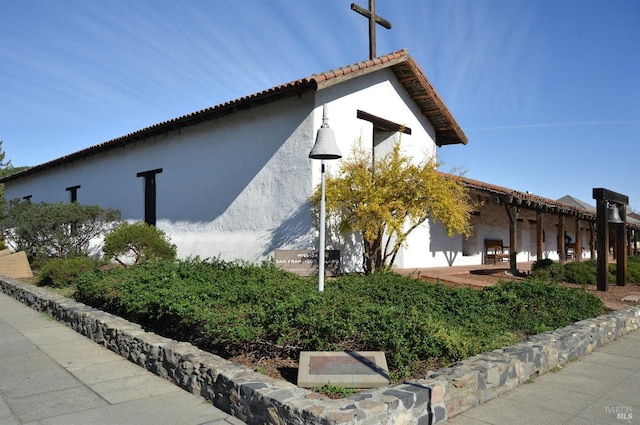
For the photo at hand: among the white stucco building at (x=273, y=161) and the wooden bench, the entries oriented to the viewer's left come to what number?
0

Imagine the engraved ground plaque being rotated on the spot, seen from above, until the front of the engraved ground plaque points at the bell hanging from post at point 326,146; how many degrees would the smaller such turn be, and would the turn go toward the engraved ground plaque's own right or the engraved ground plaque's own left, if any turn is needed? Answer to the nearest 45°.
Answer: approximately 180°

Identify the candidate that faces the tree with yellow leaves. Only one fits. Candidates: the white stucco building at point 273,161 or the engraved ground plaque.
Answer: the white stucco building

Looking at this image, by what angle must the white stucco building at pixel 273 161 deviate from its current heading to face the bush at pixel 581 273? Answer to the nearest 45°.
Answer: approximately 45° to its left

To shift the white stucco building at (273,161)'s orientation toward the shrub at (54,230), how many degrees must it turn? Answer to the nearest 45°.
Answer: approximately 135° to its right

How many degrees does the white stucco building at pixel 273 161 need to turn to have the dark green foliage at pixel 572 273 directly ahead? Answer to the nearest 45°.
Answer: approximately 45° to its left

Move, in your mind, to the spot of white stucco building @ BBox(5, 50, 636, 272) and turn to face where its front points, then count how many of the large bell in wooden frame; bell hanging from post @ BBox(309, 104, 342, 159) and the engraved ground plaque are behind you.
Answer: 0

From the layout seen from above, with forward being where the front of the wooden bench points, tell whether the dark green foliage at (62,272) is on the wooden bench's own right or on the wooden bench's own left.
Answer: on the wooden bench's own right

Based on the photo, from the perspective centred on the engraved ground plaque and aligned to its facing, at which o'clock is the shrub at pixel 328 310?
The shrub is roughly at 6 o'clock from the engraved ground plaque.

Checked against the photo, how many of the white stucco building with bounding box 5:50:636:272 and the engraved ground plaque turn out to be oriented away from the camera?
0

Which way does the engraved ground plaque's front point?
toward the camera

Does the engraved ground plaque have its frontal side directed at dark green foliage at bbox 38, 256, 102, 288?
no

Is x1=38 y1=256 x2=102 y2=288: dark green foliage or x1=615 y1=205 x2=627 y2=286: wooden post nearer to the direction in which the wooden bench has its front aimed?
the wooden post

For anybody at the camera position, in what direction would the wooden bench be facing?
facing the viewer and to the right of the viewer

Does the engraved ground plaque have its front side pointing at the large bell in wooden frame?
no
